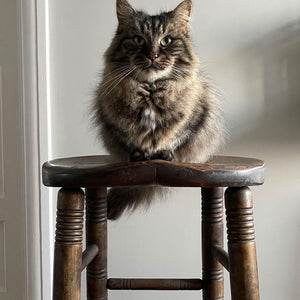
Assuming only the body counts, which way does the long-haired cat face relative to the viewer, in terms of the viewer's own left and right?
facing the viewer
